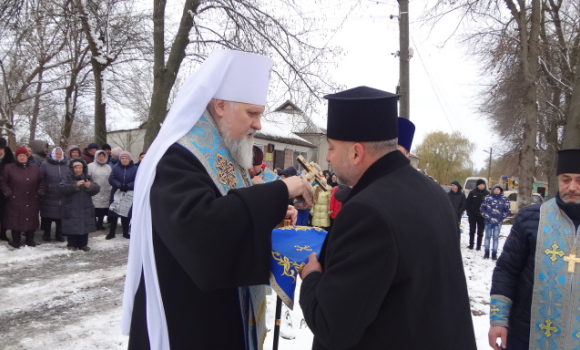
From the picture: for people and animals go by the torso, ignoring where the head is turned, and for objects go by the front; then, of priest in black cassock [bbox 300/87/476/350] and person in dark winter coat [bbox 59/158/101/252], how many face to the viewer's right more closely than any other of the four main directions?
0

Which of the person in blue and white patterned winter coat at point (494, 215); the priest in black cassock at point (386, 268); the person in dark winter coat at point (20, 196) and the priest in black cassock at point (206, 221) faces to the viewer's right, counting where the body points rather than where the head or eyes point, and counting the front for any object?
the priest in black cassock at point (206, 221)

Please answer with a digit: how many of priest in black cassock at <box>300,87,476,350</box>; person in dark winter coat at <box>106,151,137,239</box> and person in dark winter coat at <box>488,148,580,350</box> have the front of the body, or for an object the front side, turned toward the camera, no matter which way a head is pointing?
2

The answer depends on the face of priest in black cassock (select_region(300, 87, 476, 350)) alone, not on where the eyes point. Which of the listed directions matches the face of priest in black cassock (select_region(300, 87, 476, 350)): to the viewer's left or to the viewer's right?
to the viewer's left

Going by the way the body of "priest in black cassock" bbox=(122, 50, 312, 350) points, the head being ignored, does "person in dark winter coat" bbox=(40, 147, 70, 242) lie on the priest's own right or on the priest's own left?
on the priest's own left

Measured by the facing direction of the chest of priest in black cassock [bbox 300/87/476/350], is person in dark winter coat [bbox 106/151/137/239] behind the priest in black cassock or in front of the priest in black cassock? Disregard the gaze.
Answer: in front

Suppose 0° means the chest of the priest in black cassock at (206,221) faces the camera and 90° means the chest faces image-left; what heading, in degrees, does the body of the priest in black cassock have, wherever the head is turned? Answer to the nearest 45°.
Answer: approximately 270°

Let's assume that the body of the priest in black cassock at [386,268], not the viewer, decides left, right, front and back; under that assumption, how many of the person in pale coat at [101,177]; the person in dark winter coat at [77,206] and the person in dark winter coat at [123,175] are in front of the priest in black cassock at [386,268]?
3

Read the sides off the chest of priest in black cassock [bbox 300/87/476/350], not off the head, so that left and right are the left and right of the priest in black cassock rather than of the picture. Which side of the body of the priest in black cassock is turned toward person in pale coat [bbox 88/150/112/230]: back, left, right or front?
front

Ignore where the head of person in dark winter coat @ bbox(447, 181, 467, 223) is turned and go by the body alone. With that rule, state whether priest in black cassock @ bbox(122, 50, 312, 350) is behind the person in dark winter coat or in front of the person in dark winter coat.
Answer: in front

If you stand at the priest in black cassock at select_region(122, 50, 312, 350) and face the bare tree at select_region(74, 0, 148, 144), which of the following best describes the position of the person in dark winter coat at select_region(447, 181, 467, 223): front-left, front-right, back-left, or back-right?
front-right

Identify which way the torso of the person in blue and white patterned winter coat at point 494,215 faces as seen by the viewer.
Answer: toward the camera

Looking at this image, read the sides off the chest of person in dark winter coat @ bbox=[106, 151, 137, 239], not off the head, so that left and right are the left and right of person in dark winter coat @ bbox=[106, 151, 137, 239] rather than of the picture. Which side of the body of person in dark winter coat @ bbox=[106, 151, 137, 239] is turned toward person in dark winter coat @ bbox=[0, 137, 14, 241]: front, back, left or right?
right

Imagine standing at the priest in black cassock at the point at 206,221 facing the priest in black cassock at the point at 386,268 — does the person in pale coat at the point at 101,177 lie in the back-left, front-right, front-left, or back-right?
back-left

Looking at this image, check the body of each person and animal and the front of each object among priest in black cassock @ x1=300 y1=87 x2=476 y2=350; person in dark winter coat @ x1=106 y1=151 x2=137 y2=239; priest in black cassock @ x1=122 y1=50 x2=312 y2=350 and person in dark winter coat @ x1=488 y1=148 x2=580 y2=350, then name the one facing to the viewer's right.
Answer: priest in black cassock @ x1=122 y1=50 x2=312 y2=350

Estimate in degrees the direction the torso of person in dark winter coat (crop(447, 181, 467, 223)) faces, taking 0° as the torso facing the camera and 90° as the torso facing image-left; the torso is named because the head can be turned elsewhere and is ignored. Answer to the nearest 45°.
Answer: approximately 45°

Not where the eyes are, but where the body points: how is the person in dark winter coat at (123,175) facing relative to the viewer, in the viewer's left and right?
facing the viewer

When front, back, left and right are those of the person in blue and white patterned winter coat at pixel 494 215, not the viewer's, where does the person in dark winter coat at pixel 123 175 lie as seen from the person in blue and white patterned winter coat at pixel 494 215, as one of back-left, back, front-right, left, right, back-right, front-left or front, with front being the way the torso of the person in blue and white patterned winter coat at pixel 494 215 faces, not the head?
front-right

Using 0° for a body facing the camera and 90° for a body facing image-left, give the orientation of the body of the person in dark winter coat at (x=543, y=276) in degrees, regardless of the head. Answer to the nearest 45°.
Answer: approximately 0°
